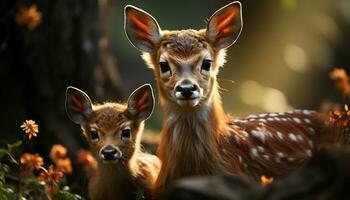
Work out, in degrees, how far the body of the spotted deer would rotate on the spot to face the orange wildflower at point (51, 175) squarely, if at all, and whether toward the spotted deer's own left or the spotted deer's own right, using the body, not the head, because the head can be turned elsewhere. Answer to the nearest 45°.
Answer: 0° — it already faces it

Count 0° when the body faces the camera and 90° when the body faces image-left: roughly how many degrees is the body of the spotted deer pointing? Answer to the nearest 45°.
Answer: approximately 45°

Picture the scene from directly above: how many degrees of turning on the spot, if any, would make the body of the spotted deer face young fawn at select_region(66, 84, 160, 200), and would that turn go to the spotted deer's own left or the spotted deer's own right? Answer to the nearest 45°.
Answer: approximately 45° to the spotted deer's own right
